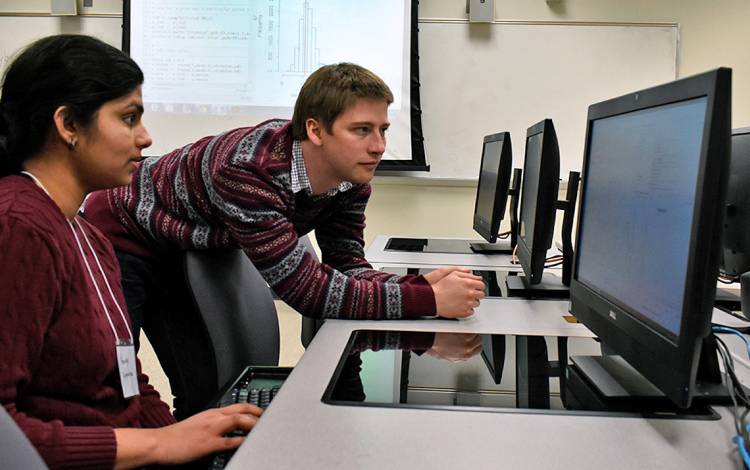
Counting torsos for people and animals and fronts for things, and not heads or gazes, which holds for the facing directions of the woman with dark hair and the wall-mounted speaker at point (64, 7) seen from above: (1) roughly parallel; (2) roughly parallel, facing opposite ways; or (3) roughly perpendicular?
roughly perpendicular

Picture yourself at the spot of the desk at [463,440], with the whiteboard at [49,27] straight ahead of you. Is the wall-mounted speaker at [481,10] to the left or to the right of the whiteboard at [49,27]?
right

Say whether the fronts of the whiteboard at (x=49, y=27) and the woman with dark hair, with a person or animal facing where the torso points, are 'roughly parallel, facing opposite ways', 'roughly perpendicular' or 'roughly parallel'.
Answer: roughly perpendicular

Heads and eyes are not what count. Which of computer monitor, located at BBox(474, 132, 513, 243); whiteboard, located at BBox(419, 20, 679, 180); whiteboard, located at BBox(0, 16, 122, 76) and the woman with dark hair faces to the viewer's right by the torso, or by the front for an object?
the woman with dark hair

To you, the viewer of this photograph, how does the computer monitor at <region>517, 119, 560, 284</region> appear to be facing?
facing to the left of the viewer

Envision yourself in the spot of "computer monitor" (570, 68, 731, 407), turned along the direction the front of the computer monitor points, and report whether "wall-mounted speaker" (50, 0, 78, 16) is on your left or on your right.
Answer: on your right

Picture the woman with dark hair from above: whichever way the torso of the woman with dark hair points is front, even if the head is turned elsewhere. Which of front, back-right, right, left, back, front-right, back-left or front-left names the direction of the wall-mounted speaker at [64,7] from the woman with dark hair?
left

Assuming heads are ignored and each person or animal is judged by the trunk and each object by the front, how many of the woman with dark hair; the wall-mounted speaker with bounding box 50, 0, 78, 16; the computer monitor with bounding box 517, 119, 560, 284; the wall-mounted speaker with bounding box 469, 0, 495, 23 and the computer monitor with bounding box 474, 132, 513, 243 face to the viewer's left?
2

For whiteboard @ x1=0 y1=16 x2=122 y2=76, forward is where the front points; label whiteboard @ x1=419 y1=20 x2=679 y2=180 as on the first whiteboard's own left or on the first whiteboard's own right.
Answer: on the first whiteboard's own left

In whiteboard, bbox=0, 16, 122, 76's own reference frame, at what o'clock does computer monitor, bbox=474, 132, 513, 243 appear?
The computer monitor is roughly at 11 o'clock from the whiteboard.

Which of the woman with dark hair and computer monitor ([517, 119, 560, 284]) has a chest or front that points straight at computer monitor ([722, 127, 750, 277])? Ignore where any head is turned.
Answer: the woman with dark hair

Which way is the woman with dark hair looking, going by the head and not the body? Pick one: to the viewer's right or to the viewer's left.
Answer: to the viewer's right

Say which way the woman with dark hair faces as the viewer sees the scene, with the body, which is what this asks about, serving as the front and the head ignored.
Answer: to the viewer's right
